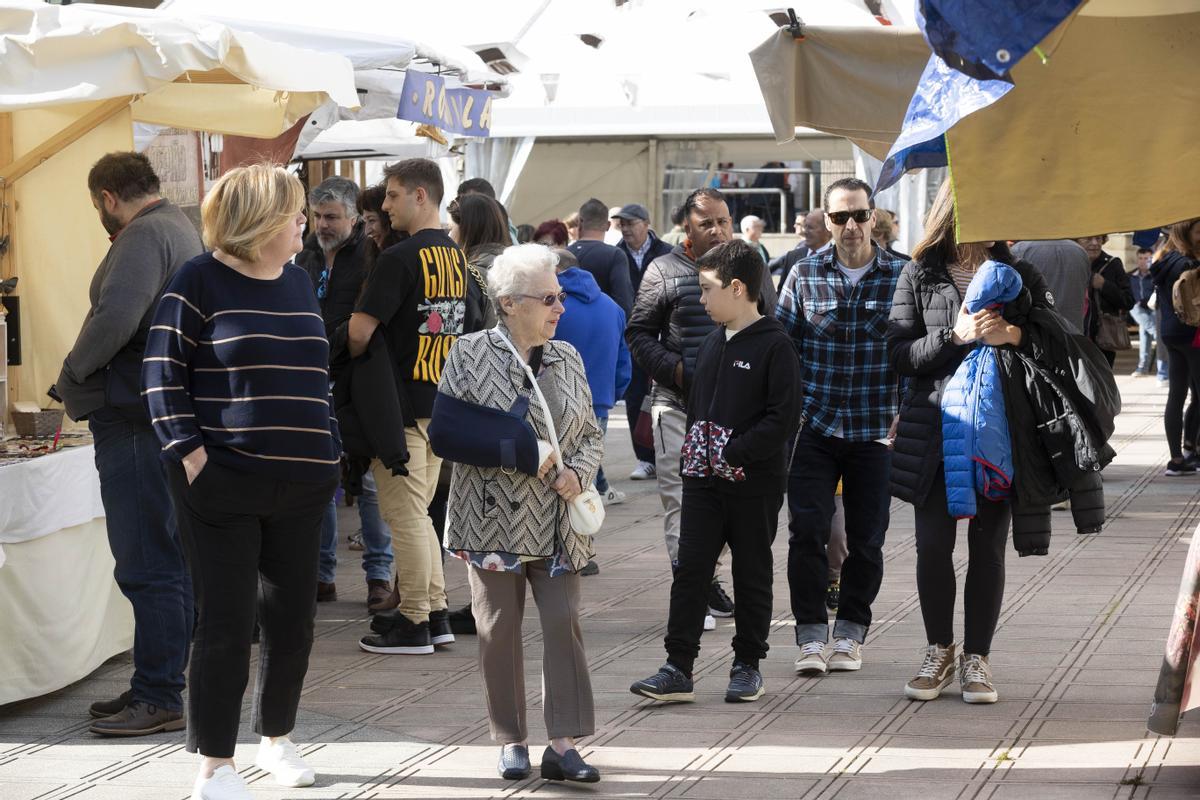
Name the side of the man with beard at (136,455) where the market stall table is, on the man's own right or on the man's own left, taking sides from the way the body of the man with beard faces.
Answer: on the man's own right

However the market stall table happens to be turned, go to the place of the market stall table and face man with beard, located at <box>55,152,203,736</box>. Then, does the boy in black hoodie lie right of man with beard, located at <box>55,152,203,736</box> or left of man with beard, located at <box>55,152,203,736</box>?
left

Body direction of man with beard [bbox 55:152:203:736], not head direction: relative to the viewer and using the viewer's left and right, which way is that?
facing to the left of the viewer

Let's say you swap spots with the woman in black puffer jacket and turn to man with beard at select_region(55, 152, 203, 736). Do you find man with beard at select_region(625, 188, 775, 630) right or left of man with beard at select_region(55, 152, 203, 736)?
right

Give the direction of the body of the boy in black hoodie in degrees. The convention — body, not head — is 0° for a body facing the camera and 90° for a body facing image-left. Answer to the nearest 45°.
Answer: approximately 45°

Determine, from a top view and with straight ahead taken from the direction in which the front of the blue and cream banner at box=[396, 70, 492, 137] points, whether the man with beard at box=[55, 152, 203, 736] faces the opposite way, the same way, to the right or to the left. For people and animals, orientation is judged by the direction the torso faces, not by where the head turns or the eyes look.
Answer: to the right
